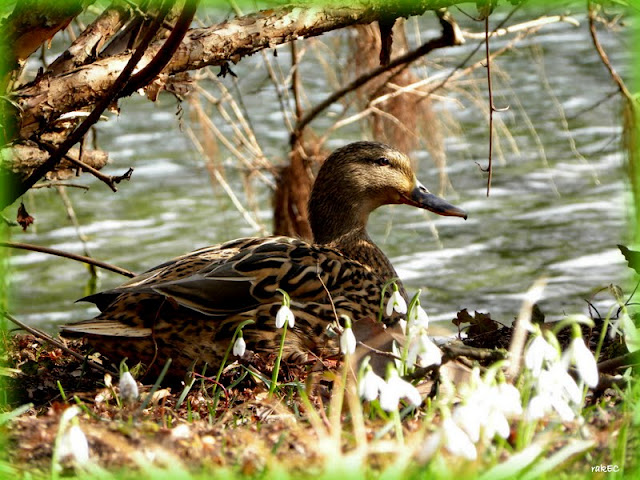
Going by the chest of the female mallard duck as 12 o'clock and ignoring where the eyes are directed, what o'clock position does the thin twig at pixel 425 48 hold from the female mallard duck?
The thin twig is roughly at 10 o'clock from the female mallard duck.

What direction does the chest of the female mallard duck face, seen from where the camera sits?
to the viewer's right

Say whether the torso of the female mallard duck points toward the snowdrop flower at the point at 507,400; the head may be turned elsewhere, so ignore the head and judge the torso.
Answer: no

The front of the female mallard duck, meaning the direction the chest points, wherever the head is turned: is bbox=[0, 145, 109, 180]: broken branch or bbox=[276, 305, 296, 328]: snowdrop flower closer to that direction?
the snowdrop flower

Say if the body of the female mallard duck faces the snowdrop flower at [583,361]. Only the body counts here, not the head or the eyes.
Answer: no

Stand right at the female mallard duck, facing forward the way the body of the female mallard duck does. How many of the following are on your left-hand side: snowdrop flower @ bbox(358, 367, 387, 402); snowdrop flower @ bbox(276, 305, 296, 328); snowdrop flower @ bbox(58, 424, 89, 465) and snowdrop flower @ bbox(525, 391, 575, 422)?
0

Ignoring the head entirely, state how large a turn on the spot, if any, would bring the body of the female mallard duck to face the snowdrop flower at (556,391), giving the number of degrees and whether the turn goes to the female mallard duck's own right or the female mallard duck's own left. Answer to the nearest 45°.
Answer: approximately 45° to the female mallard duck's own right

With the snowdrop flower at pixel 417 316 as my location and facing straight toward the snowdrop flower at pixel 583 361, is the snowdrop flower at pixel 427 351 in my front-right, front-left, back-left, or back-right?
front-right

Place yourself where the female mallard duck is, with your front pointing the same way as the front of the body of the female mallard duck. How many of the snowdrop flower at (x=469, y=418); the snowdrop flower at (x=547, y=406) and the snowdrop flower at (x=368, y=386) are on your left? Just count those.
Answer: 0

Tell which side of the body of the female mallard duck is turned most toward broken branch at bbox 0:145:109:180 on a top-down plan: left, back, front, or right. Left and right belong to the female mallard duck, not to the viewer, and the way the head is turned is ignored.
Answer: back

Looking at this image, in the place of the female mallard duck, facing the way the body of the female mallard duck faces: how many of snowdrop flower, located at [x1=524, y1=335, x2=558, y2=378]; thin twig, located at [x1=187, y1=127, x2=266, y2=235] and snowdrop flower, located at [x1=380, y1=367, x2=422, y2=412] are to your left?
1

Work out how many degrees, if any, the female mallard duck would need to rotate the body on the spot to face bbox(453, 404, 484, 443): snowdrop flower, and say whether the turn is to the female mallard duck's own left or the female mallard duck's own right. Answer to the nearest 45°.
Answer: approximately 90° to the female mallard duck's own right

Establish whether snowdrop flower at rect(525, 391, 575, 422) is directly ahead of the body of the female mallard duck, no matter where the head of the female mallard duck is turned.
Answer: no

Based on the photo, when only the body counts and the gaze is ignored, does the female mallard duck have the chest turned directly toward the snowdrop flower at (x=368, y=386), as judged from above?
no
